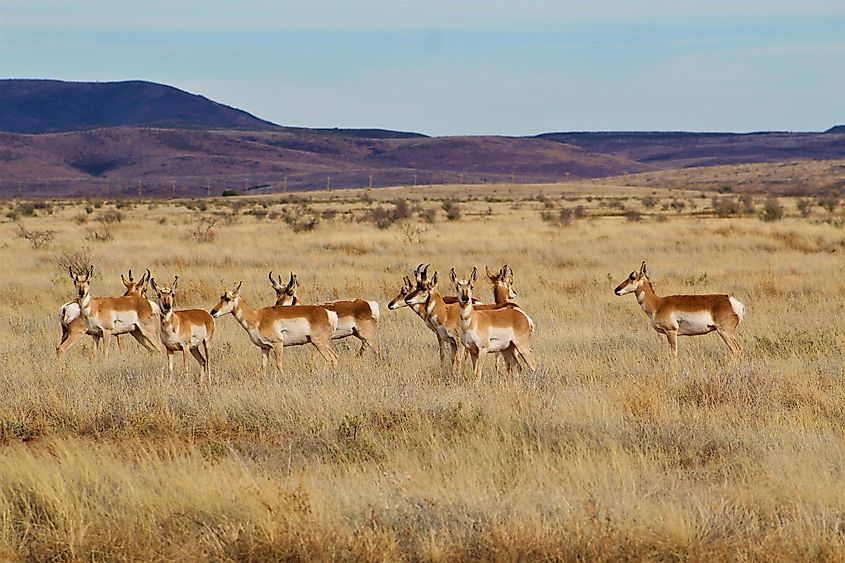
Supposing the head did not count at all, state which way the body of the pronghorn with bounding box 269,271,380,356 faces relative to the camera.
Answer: to the viewer's left

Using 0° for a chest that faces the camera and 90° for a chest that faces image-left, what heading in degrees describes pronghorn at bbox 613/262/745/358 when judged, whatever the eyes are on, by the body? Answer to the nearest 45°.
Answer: approximately 90°

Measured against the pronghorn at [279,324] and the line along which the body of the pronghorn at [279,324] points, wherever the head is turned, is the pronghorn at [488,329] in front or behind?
behind

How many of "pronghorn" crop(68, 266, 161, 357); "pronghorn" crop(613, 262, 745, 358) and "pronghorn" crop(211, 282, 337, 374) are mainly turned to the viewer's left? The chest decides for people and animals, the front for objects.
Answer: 3

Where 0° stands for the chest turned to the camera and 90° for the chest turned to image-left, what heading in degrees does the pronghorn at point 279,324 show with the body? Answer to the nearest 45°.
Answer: approximately 90°

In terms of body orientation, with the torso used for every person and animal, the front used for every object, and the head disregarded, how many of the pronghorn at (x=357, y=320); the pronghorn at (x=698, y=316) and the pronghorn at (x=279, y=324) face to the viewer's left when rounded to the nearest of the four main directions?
3

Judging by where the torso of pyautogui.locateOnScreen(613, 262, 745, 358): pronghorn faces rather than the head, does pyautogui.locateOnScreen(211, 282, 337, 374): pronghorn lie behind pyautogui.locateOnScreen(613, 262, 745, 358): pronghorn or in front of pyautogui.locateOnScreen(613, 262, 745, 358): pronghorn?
in front

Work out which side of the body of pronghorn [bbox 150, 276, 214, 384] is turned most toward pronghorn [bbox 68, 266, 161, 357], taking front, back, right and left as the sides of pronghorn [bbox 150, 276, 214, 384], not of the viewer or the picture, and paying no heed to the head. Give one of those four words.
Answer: right

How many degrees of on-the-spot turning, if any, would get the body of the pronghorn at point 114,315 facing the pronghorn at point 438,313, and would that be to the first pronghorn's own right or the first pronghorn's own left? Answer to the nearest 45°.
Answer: approximately 135° to the first pronghorn's own left

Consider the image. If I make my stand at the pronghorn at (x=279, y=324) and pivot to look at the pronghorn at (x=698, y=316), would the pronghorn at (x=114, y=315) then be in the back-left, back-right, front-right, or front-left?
back-left

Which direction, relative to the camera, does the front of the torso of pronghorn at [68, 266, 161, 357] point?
to the viewer's left
